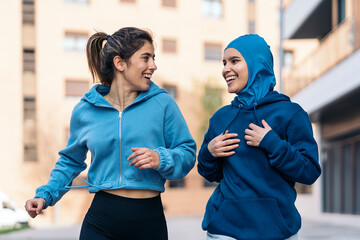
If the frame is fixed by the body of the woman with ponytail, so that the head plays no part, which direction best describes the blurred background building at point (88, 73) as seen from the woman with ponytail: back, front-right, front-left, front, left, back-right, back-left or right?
back

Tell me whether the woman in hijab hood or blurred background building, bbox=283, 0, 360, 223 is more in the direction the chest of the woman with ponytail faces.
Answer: the woman in hijab hood

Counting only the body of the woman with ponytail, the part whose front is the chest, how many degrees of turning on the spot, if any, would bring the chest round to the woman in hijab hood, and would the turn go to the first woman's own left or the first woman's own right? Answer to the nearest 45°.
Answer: approximately 45° to the first woman's own left

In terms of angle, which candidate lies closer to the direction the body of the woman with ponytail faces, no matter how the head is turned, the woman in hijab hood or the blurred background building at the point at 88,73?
the woman in hijab hood

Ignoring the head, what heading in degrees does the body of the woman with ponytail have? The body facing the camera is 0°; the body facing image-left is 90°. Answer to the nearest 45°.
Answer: approximately 0°

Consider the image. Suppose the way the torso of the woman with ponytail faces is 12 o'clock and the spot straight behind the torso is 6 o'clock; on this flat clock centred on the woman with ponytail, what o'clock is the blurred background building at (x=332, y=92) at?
The blurred background building is roughly at 7 o'clock from the woman with ponytail.
